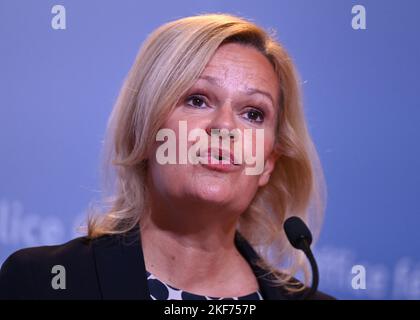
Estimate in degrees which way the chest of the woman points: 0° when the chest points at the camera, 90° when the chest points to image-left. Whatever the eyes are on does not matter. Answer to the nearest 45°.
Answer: approximately 315°
